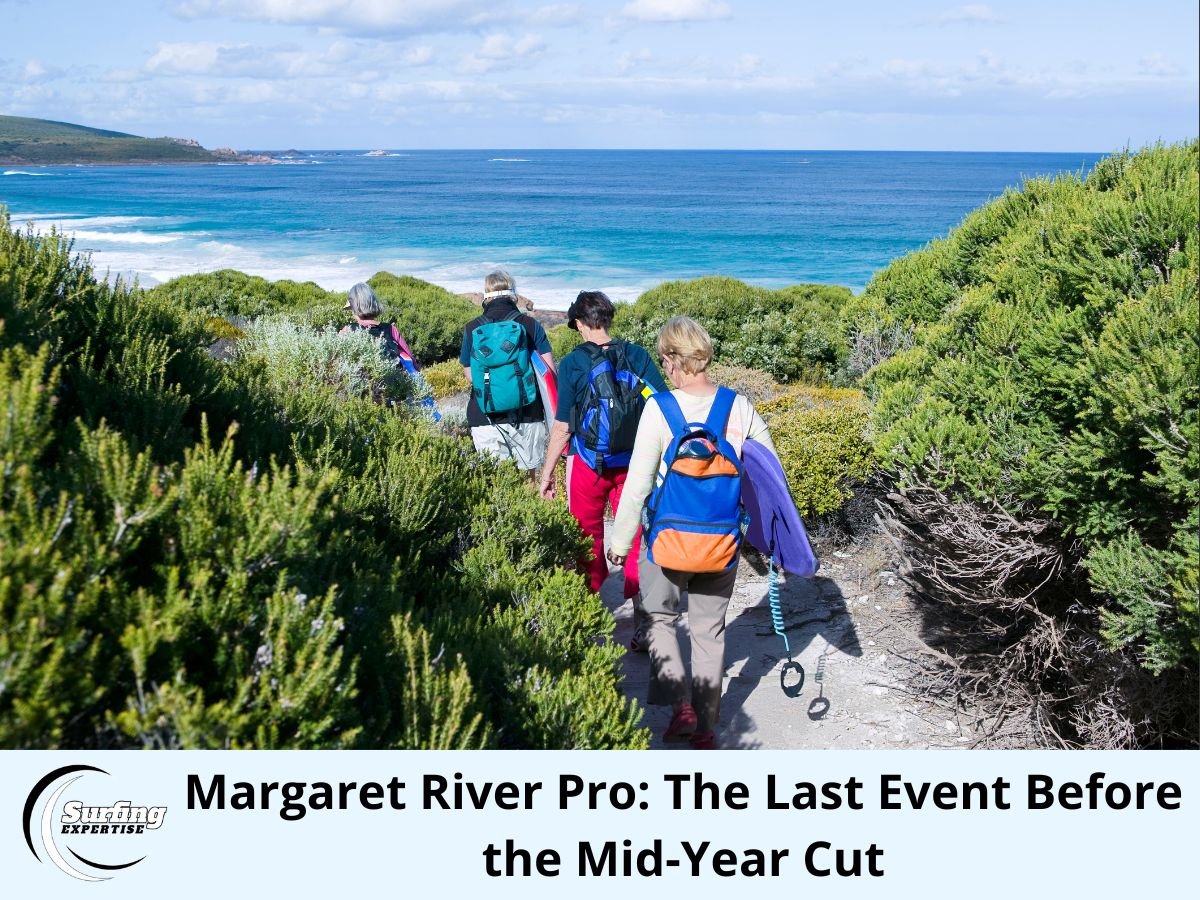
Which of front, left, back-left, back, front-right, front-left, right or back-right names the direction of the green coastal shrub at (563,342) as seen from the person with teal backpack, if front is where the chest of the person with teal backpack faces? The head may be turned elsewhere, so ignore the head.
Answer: front

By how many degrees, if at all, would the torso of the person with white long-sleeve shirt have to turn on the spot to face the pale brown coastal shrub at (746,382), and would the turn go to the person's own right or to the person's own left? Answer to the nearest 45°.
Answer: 0° — they already face it

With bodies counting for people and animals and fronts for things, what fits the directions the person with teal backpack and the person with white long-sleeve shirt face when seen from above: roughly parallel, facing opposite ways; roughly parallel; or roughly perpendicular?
roughly parallel

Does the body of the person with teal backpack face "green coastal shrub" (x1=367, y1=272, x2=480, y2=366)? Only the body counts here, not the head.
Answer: yes

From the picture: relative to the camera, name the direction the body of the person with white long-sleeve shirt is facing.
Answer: away from the camera

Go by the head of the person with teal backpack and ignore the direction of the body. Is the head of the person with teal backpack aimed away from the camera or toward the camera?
away from the camera

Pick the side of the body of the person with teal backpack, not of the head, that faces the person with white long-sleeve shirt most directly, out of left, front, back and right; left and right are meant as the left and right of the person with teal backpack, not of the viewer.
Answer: back

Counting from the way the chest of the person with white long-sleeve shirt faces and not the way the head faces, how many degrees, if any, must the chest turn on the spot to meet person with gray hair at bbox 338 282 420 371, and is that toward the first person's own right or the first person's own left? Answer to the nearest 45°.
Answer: approximately 45° to the first person's own left

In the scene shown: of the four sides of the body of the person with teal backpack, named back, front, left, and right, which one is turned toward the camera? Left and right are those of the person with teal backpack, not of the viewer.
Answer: back

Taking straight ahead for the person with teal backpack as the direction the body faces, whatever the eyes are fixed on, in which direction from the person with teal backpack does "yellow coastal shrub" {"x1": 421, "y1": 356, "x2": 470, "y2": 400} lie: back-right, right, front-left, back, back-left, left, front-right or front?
front

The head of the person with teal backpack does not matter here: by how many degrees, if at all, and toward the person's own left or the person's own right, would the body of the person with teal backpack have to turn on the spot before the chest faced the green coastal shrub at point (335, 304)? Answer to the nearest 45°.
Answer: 0° — they already face it

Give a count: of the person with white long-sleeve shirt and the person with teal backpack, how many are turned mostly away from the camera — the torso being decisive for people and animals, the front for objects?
2
